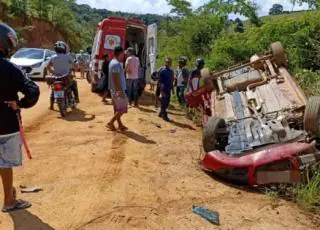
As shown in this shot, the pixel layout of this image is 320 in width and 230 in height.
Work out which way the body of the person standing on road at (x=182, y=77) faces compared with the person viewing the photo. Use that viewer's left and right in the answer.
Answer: facing the viewer and to the left of the viewer

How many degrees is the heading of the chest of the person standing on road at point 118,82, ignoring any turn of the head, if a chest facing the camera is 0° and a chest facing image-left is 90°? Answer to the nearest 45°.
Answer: approximately 270°

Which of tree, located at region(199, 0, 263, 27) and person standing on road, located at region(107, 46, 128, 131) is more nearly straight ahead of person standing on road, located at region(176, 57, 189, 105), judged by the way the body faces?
the person standing on road

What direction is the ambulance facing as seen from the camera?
away from the camera

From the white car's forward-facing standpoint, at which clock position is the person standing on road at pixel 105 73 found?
The person standing on road is roughly at 10 o'clock from the white car.

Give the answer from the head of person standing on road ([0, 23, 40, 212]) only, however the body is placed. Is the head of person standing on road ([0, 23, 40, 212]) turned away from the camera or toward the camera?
away from the camera

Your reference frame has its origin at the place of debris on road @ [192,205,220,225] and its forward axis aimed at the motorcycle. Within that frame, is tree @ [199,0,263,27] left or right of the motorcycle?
right

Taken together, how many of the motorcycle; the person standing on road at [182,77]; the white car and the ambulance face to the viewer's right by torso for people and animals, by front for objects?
0

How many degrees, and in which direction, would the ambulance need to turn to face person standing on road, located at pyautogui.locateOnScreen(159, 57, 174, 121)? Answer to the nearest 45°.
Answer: approximately 180°

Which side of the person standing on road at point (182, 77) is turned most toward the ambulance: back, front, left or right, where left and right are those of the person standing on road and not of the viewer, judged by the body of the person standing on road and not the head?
right

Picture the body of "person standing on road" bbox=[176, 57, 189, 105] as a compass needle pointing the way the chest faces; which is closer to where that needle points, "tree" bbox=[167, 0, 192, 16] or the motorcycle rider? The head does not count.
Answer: the motorcycle rider

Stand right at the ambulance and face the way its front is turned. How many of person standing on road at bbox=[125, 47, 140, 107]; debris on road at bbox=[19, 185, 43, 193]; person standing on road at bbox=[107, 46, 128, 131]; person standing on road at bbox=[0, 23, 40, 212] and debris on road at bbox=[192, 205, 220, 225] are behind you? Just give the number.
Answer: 5
